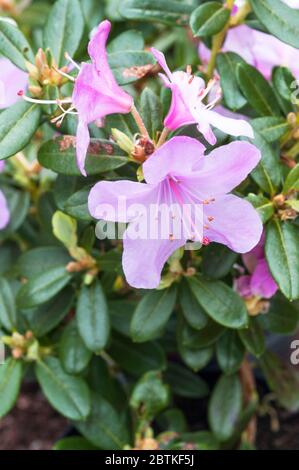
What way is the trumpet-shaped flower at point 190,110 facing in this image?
to the viewer's right
